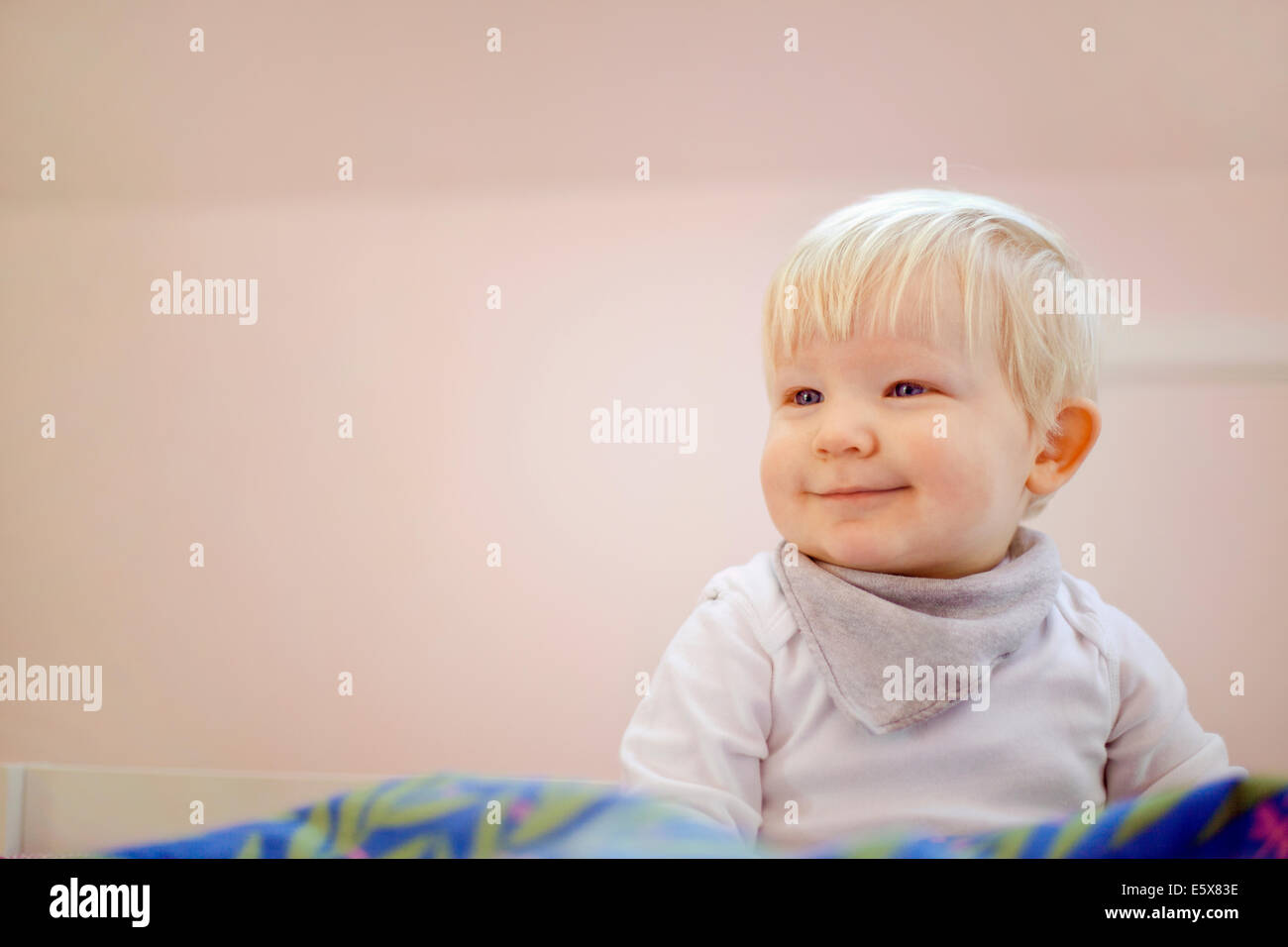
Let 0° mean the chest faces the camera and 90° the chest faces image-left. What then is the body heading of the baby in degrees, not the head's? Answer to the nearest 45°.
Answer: approximately 0°
